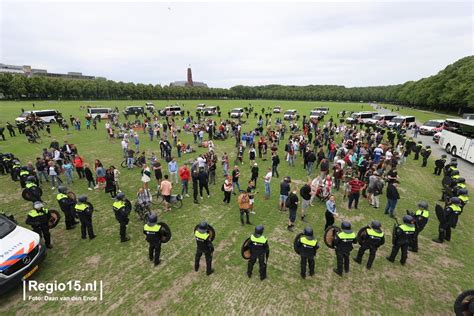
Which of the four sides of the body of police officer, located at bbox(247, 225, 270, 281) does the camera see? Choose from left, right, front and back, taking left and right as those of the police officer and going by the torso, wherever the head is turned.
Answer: back

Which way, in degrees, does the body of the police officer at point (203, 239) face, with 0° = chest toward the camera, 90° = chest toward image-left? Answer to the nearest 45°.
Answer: approximately 180°

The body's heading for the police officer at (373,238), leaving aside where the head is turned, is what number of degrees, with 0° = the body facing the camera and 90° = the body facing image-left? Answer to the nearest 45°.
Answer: approximately 180°

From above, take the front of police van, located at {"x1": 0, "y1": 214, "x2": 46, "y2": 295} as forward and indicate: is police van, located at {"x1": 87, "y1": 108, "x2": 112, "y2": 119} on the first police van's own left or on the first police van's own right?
on the first police van's own left

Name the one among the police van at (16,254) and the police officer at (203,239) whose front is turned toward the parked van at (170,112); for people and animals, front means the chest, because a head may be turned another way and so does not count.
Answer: the police officer

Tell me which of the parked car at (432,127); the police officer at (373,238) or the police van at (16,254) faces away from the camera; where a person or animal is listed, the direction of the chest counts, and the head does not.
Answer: the police officer

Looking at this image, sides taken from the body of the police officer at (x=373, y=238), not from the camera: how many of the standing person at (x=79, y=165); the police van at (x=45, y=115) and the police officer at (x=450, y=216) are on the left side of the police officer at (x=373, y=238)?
2

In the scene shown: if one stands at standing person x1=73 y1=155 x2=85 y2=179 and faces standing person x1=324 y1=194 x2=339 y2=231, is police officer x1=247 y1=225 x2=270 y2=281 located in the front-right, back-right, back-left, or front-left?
front-right

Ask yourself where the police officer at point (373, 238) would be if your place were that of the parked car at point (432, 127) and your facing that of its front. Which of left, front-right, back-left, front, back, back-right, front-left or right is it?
front-left

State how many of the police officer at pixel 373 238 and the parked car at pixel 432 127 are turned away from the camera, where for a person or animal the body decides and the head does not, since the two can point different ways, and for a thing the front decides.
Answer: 1

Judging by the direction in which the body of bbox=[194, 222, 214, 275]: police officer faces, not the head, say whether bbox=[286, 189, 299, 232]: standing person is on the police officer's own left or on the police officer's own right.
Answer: on the police officer's own right

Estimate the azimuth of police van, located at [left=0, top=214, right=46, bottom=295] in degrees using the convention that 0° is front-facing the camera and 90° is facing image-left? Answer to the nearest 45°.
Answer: approximately 315°

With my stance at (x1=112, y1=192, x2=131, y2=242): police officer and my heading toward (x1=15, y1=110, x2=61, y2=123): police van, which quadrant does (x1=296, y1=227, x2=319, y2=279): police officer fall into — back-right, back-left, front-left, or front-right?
back-right

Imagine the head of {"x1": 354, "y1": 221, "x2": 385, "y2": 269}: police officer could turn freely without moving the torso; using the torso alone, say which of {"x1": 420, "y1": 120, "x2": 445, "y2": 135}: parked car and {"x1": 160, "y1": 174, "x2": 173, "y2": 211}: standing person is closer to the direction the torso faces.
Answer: the parked car

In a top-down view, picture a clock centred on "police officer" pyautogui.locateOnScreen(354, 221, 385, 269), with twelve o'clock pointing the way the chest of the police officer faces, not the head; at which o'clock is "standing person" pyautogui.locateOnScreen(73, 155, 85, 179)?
The standing person is roughly at 9 o'clock from the police officer.

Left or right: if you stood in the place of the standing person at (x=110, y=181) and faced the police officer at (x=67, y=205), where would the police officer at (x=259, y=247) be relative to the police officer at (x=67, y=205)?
left

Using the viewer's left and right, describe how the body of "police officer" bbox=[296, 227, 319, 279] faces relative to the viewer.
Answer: facing away from the viewer
